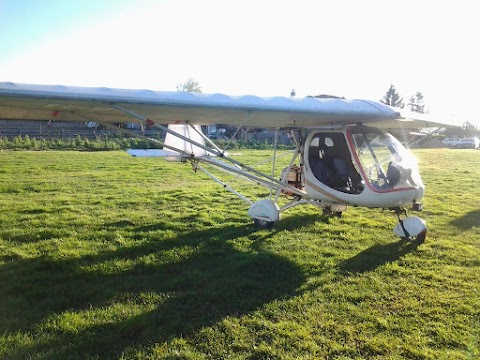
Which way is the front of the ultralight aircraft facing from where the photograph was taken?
facing the viewer and to the right of the viewer

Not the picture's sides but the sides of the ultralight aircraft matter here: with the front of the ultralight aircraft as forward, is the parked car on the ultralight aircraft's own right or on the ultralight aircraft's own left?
on the ultralight aircraft's own left
